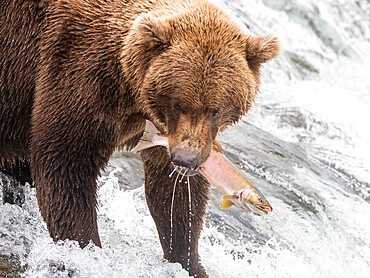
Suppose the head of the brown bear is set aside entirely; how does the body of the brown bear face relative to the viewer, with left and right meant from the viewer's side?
facing the viewer and to the right of the viewer
